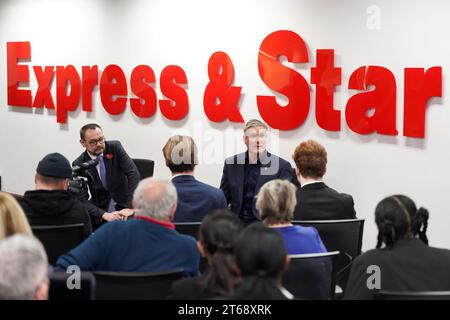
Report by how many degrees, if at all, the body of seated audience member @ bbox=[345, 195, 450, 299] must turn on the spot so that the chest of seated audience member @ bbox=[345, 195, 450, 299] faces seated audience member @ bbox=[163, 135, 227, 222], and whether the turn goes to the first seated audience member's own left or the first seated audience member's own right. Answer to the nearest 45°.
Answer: approximately 45° to the first seated audience member's own left

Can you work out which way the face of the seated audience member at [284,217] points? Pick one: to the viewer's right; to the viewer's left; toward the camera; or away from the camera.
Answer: away from the camera

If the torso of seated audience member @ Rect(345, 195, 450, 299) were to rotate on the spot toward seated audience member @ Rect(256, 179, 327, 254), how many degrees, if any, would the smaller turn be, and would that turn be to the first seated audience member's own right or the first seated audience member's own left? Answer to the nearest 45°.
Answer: approximately 45° to the first seated audience member's own left

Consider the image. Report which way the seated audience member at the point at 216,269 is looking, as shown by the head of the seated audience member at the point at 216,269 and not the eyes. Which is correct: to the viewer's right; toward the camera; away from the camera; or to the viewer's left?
away from the camera

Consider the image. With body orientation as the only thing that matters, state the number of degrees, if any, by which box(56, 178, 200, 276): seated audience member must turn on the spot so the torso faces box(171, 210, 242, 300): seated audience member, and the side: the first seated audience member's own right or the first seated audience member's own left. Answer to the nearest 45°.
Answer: approximately 135° to the first seated audience member's own right

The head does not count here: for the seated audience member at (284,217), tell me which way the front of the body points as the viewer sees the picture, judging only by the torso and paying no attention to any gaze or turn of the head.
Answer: away from the camera

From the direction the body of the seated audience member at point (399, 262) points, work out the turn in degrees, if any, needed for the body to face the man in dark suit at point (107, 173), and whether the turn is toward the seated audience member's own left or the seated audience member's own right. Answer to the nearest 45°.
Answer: approximately 45° to the seated audience member's own left

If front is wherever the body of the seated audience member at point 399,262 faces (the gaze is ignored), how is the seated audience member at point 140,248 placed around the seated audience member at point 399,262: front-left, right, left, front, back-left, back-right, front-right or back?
left

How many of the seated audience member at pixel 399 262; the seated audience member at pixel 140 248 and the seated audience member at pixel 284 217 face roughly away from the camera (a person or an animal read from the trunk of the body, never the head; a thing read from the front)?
3

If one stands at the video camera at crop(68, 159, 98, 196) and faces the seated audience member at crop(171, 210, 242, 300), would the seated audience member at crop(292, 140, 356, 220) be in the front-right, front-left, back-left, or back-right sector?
front-left

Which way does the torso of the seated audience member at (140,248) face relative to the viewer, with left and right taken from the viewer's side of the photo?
facing away from the viewer

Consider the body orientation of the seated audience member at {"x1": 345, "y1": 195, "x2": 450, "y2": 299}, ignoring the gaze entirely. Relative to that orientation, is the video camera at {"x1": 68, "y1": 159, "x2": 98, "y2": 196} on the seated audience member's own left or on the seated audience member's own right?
on the seated audience member's own left

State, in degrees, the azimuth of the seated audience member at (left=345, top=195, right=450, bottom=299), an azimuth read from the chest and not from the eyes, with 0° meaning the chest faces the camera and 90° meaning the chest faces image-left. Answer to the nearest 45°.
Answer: approximately 180°

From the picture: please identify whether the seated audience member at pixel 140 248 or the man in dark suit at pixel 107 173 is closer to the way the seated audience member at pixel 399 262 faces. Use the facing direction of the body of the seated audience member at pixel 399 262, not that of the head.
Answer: the man in dark suit

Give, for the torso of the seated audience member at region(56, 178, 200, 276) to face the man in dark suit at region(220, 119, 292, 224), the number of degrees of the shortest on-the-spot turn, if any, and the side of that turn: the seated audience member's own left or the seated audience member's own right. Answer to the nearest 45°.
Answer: approximately 45° to the seated audience member's own right

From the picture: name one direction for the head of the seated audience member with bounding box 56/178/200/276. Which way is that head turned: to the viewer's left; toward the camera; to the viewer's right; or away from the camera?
away from the camera
